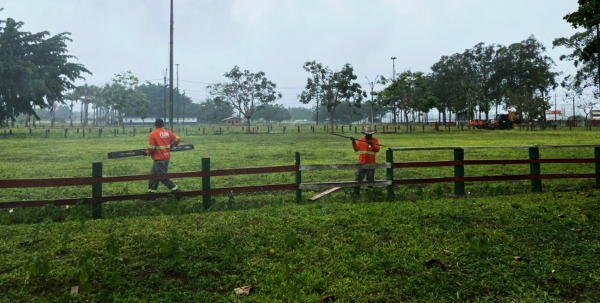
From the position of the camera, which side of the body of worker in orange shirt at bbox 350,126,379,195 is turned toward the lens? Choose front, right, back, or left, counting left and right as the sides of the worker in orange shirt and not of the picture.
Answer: front
